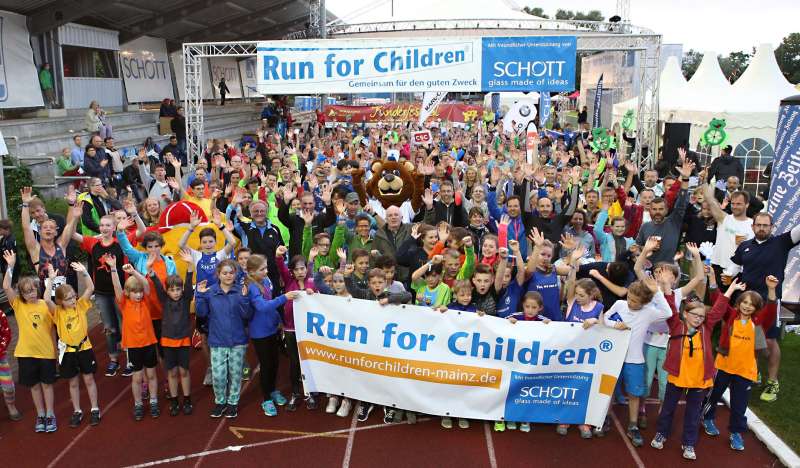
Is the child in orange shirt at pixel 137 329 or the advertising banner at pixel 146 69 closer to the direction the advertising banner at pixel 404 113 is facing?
the child in orange shirt

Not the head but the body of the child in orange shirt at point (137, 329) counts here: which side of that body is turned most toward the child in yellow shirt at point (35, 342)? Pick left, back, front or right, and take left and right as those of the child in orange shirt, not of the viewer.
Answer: right

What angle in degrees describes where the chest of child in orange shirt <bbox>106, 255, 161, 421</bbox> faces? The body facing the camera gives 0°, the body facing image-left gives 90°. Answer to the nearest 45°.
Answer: approximately 0°

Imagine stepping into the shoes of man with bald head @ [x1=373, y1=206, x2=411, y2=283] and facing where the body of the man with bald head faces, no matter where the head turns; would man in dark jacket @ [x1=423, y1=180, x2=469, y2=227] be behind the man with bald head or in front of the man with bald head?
behind

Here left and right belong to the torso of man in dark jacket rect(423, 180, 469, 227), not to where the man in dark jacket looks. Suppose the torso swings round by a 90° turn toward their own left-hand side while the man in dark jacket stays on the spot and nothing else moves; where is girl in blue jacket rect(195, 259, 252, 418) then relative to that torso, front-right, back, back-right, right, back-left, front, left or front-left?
back-right

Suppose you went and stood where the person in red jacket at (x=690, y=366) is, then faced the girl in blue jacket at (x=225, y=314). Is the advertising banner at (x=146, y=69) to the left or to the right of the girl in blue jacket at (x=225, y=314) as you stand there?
right

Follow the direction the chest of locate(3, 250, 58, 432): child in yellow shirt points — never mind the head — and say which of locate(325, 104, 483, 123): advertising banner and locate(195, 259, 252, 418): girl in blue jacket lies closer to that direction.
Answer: the girl in blue jacket

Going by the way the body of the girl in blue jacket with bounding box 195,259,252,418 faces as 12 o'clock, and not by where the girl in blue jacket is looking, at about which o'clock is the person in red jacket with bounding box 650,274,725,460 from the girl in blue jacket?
The person in red jacket is roughly at 10 o'clock from the girl in blue jacket.
